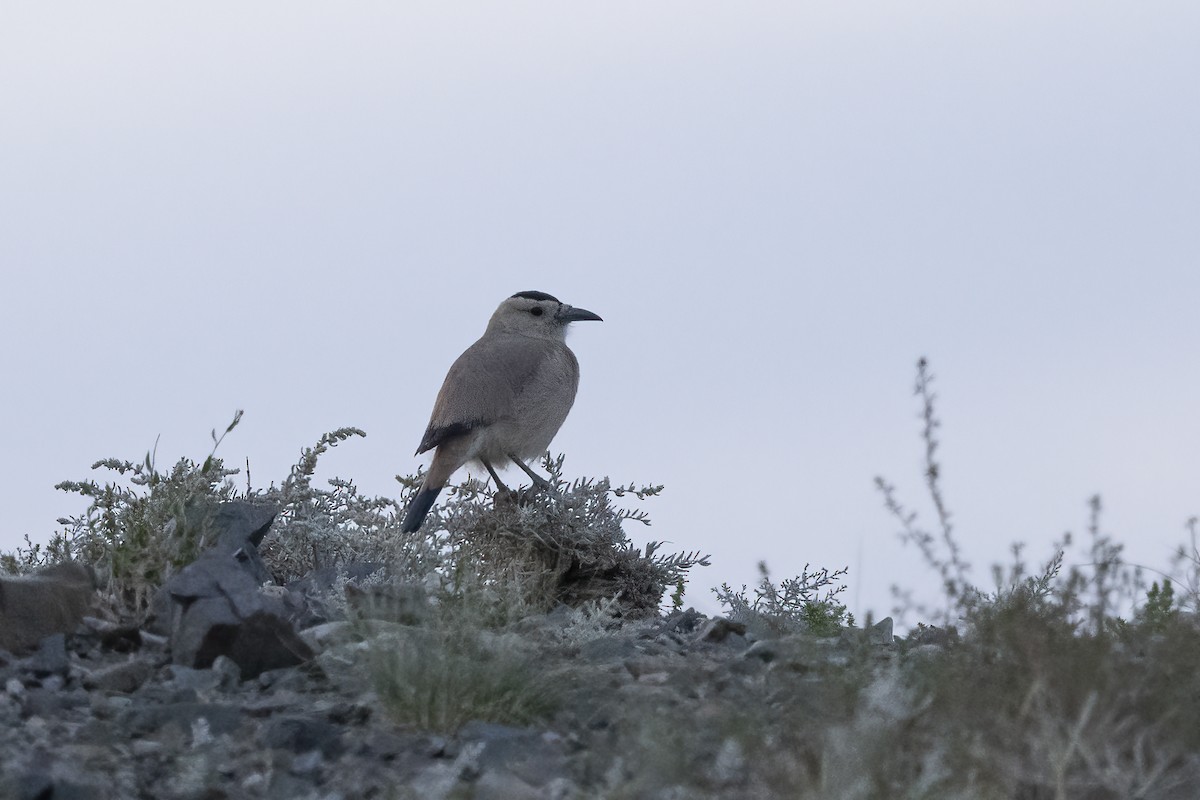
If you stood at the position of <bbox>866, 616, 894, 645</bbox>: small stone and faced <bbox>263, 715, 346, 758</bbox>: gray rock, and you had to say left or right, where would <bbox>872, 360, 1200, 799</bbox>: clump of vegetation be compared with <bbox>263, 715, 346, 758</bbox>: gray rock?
left

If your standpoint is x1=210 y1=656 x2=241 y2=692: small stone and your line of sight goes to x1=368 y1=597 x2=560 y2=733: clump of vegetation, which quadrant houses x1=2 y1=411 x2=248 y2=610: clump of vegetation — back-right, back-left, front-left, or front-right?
back-left

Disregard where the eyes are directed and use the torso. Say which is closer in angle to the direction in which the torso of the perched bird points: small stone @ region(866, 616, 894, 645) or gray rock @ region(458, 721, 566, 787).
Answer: the small stone

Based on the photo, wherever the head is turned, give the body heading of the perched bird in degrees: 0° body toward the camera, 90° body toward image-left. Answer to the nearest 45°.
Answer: approximately 270°

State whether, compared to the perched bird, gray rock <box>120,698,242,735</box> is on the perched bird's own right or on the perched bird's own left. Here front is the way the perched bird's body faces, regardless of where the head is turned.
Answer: on the perched bird's own right

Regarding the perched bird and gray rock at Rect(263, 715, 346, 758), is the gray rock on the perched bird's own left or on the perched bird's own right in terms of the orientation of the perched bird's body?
on the perched bird's own right

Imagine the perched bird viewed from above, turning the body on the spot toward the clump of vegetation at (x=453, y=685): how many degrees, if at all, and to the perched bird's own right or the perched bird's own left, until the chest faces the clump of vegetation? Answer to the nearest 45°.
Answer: approximately 90° to the perched bird's own right
